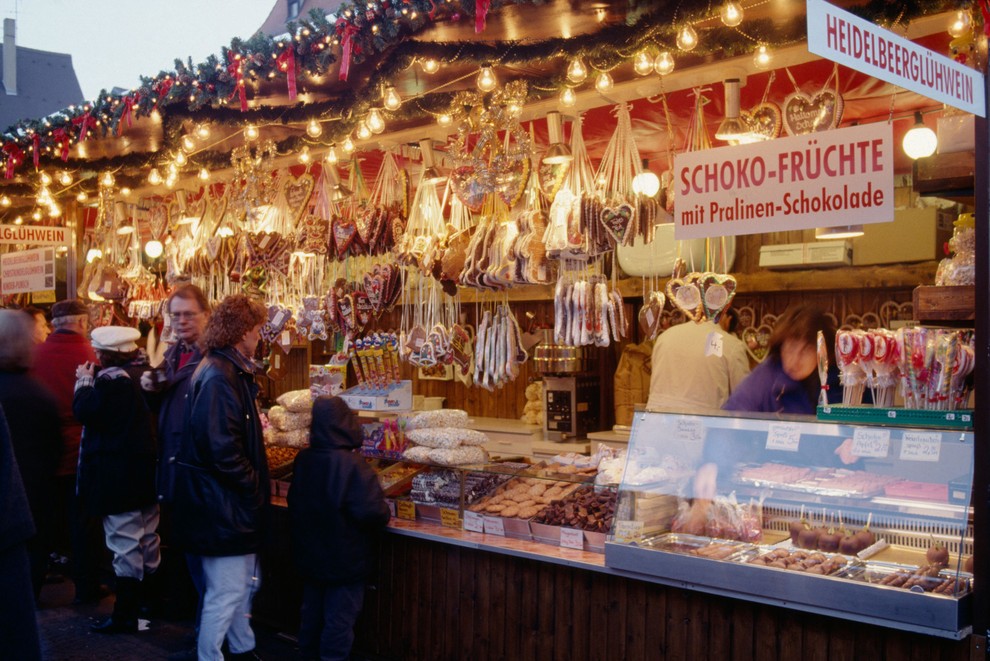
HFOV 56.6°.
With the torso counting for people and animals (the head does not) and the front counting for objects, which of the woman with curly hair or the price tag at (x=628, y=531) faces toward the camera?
the price tag

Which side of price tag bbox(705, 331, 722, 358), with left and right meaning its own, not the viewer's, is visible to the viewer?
front

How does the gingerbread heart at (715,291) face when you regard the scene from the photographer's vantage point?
facing the viewer

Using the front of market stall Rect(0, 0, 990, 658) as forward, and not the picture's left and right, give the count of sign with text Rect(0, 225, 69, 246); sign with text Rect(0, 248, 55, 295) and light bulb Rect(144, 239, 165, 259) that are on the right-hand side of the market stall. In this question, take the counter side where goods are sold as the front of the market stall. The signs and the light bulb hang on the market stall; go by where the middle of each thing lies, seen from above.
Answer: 3

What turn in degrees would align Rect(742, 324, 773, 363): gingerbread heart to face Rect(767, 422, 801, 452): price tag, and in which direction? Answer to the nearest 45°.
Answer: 0° — it already faces it

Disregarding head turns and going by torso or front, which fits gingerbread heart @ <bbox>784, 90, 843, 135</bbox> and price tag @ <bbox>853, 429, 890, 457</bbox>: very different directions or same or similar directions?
same or similar directions

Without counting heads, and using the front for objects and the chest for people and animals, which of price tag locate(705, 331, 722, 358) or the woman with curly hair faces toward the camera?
the price tag

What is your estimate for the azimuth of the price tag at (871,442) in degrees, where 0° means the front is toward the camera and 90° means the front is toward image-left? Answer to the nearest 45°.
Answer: approximately 0°

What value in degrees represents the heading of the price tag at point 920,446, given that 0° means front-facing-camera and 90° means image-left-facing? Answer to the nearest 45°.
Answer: approximately 0°

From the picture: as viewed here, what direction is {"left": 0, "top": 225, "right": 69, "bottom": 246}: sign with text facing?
toward the camera

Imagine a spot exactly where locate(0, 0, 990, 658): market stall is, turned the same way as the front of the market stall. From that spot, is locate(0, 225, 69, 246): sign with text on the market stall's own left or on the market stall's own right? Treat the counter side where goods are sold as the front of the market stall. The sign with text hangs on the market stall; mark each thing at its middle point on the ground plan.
on the market stall's own right
